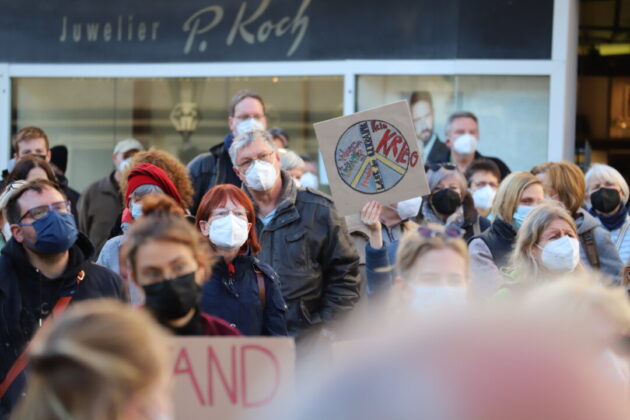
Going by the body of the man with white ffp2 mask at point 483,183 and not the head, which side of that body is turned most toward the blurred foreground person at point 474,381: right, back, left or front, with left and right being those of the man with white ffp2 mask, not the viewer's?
front

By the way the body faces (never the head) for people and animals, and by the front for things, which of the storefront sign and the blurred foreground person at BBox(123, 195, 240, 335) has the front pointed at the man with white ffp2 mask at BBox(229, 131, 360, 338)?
the storefront sign

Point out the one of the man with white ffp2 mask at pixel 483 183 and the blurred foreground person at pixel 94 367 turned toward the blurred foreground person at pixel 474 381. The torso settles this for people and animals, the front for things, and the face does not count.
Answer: the man with white ffp2 mask

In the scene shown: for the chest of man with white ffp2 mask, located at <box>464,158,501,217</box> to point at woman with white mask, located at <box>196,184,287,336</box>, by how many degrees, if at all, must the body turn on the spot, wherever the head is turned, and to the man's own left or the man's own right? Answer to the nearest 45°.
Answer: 0° — they already face them

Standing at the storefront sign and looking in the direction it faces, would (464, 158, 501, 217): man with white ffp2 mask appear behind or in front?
in front

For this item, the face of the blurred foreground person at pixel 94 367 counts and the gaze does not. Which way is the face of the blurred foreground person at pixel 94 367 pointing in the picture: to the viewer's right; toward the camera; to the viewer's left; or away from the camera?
away from the camera

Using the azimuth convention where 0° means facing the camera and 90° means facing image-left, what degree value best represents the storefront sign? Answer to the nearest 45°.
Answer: approximately 0°

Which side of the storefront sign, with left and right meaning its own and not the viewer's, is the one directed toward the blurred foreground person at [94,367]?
front
